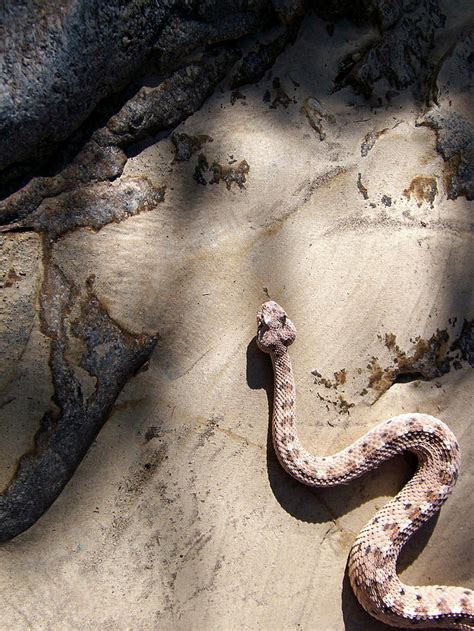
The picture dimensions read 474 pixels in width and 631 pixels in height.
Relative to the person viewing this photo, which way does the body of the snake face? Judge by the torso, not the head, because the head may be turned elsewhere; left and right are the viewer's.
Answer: facing away from the viewer
